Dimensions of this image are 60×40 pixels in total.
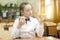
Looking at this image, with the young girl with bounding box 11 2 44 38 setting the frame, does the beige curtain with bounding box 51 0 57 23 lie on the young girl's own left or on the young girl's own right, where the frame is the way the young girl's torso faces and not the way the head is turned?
on the young girl's own left

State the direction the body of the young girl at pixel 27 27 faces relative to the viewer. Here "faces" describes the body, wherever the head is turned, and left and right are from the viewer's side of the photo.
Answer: facing the viewer and to the right of the viewer
